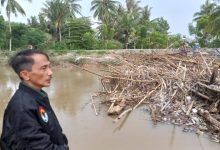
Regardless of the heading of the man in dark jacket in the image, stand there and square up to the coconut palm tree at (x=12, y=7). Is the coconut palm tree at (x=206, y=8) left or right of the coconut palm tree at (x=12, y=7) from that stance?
right

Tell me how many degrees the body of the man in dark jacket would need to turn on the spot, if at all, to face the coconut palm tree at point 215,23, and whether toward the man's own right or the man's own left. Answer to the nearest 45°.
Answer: approximately 45° to the man's own left

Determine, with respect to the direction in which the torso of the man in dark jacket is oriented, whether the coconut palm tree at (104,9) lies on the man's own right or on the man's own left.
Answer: on the man's own left

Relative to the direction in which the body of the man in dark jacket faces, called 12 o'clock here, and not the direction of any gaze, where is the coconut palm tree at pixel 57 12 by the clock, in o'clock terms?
The coconut palm tree is roughly at 9 o'clock from the man in dark jacket.

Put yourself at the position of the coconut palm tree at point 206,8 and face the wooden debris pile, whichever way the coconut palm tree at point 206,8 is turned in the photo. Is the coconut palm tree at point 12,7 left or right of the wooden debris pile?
right

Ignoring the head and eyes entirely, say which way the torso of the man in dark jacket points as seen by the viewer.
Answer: to the viewer's right

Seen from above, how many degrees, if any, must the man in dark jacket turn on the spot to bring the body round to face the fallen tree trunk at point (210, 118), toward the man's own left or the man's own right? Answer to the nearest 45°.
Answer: approximately 45° to the man's own left

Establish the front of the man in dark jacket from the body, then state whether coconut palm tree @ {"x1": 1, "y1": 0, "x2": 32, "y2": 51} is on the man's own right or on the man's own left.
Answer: on the man's own left

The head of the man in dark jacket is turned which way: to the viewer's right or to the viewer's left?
to the viewer's right

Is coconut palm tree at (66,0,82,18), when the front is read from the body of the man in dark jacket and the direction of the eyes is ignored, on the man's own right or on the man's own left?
on the man's own left
